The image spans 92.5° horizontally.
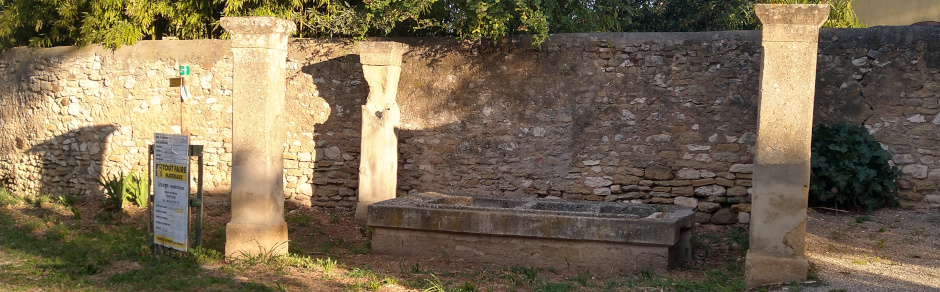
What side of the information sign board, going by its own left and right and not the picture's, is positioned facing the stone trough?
left

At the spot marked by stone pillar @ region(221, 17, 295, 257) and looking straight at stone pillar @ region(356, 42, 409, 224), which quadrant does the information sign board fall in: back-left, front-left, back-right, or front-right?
back-left

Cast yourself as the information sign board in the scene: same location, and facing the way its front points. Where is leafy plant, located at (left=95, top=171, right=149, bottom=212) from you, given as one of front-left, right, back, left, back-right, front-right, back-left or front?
back-right

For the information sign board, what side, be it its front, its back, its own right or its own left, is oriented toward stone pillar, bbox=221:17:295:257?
left

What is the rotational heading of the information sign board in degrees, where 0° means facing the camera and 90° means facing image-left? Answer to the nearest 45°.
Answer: approximately 45°

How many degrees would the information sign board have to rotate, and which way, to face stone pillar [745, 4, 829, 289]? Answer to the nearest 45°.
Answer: approximately 90° to its left

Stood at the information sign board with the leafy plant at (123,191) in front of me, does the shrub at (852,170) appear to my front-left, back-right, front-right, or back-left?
back-right
